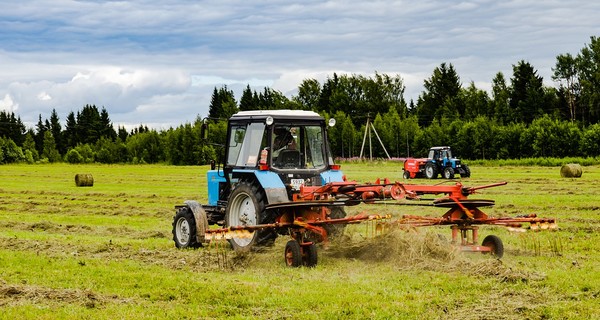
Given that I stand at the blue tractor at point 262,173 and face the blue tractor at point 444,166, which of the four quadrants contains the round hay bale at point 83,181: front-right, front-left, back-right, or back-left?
front-left

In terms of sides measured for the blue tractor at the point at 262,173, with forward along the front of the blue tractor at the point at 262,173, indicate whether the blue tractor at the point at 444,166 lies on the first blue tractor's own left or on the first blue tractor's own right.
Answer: on the first blue tractor's own right

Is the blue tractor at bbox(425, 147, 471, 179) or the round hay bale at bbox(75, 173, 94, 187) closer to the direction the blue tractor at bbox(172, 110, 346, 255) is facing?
the round hay bale

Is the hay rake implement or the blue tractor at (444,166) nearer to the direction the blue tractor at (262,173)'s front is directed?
the blue tractor

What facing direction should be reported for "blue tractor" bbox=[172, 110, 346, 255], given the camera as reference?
facing away from the viewer and to the left of the viewer

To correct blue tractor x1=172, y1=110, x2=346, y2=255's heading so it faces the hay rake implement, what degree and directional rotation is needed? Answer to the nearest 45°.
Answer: approximately 180°

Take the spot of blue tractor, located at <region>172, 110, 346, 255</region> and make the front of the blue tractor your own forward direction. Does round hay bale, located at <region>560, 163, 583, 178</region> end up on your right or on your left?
on your right

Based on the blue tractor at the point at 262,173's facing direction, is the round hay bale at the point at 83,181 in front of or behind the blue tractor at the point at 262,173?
in front

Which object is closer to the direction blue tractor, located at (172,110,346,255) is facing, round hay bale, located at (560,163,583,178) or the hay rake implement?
the round hay bale
